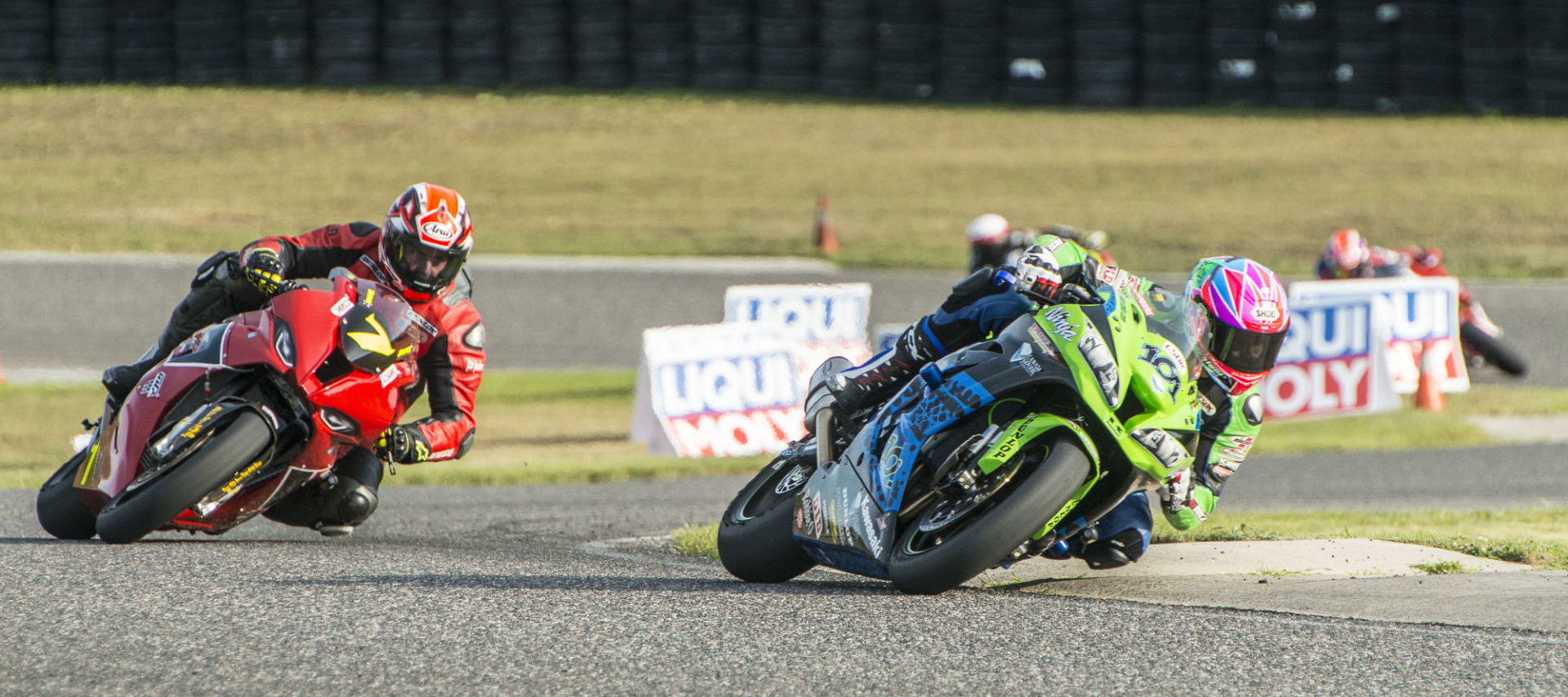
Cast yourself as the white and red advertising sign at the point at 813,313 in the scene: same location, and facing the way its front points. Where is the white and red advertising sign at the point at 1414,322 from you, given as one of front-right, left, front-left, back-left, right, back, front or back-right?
left

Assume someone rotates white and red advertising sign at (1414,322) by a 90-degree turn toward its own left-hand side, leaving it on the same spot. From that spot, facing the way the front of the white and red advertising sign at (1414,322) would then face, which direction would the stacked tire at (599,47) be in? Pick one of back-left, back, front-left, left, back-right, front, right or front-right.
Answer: back-left

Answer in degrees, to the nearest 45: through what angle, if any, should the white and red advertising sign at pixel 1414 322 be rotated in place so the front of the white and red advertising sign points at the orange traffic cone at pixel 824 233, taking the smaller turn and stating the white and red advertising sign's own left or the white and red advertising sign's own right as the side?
approximately 135° to the white and red advertising sign's own right

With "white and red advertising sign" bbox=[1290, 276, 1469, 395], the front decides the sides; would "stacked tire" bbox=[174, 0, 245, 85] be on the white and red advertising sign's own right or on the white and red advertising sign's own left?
on the white and red advertising sign's own right

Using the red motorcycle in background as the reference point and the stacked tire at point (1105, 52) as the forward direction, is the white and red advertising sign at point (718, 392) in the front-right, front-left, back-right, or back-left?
back-left

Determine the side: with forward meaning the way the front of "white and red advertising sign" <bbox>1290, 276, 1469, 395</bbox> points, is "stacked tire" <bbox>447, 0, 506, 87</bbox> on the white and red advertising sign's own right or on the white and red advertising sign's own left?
on the white and red advertising sign's own right

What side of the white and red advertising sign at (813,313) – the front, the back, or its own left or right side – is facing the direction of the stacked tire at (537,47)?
back

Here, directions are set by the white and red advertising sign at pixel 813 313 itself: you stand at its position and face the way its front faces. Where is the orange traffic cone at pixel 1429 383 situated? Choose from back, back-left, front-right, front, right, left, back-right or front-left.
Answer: left

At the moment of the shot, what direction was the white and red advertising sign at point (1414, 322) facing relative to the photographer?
facing the viewer

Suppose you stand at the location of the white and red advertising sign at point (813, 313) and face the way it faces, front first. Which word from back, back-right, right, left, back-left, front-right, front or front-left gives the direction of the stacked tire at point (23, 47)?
back-right

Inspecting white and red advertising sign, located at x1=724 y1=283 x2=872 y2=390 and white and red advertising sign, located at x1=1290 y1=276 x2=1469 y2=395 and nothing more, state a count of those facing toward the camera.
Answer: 2
